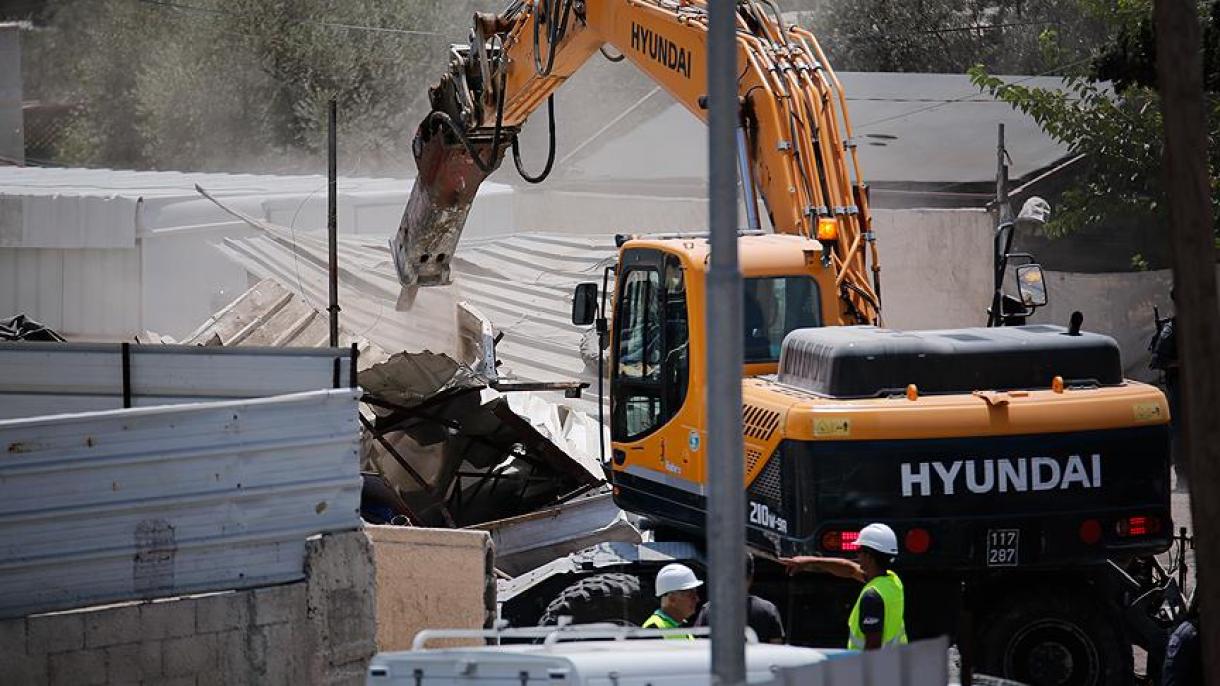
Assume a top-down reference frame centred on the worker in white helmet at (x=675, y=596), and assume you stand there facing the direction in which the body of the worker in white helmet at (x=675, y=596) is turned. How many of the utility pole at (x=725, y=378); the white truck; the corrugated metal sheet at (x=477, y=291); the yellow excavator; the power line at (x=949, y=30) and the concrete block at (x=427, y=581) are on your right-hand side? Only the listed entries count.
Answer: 2

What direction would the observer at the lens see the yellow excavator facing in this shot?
facing away from the viewer and to the left of the viewer

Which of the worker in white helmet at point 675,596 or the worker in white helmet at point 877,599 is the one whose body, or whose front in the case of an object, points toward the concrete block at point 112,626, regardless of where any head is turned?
the worker in white helmet at point 877,599

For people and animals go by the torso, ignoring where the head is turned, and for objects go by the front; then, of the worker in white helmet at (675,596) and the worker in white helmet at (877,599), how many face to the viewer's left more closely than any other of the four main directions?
1

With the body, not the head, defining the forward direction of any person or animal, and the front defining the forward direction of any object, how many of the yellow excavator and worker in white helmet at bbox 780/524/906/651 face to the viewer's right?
0

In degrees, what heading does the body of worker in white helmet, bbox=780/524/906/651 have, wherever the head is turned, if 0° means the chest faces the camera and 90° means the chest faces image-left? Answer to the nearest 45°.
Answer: approximately 90°
